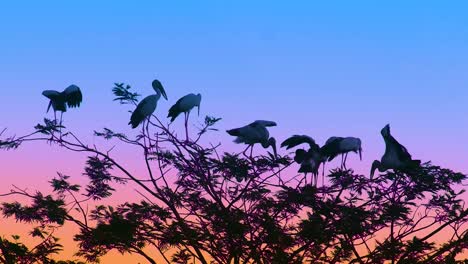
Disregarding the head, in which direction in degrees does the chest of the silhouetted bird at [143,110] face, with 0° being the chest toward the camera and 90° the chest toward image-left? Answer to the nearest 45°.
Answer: approximately 270°

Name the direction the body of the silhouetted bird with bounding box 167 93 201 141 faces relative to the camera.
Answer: to the viewer's right

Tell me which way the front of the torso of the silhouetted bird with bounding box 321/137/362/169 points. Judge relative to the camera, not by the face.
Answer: to the viewer's right

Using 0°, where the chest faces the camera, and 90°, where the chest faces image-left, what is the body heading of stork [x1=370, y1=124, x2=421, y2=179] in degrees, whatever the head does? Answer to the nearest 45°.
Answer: approximately 90°

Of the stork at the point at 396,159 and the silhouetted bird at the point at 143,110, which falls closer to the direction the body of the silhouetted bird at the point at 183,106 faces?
the stork

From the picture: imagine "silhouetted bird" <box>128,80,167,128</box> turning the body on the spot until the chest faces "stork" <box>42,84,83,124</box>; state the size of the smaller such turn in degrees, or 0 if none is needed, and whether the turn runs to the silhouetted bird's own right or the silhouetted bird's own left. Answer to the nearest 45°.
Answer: approximately 135° to the silhouetted bird's own left

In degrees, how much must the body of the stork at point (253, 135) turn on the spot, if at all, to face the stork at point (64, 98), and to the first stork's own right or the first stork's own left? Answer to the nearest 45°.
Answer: approximately 180°

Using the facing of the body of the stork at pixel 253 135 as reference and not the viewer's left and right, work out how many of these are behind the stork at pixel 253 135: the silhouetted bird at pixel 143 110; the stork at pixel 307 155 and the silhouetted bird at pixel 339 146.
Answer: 1
